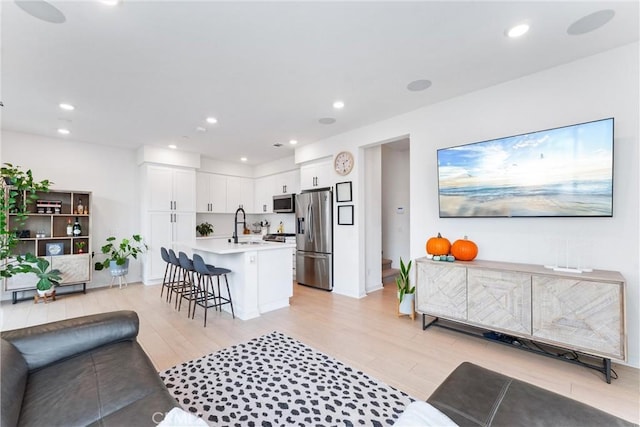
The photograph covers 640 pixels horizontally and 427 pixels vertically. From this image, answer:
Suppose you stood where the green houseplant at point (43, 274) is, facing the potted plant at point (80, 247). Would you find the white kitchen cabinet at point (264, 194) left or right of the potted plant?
right

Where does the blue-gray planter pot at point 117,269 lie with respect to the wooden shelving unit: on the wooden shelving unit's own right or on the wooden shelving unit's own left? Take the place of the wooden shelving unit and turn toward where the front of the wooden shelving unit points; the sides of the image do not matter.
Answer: on the wooden shelving unit's own left

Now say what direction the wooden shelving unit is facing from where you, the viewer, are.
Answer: facing the viewer

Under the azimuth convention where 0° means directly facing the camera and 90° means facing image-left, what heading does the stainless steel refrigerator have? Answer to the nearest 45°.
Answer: approximately 45°

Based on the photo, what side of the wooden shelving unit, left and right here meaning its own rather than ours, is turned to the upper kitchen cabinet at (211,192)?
left

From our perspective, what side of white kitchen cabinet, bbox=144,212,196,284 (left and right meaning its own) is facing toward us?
front

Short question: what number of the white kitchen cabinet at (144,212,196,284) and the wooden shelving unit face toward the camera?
2

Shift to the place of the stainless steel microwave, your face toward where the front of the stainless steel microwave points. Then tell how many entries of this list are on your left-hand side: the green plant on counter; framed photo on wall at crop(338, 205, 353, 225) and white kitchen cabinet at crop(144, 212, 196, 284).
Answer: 1

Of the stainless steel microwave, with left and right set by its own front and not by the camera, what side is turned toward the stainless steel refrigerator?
left

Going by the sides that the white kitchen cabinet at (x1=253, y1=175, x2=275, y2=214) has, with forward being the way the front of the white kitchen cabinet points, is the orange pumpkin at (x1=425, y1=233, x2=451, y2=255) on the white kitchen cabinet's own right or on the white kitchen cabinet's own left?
on the white kitchen cabinet's own left

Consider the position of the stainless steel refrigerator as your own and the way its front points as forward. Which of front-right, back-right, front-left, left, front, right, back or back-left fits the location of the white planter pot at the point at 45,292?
front-right

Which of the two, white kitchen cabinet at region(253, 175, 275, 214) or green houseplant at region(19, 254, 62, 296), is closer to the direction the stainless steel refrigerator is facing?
the green houseplant
